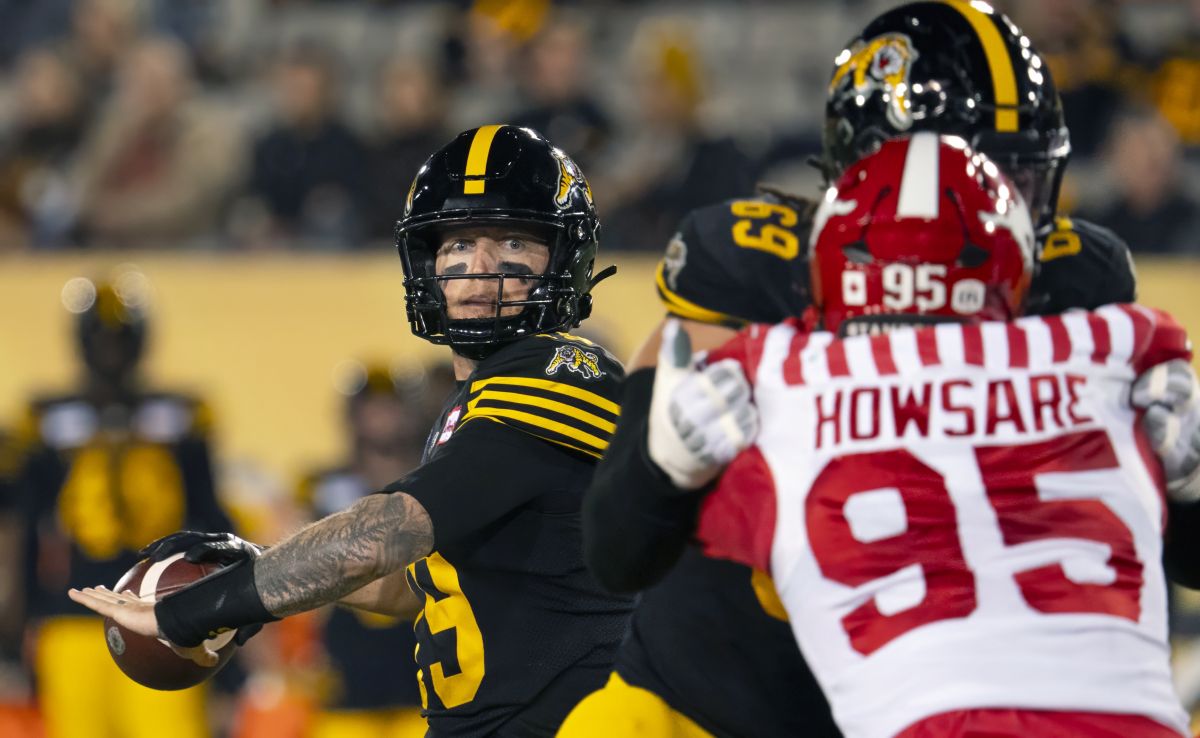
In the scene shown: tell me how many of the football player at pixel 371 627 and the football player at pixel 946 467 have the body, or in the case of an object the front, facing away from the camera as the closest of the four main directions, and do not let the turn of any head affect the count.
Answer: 1

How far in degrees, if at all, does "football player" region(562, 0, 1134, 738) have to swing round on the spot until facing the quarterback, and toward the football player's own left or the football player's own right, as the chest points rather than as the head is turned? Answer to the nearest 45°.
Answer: approximately 135° to the football player's own right

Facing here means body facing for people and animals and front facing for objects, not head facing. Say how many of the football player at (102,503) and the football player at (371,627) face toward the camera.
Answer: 2

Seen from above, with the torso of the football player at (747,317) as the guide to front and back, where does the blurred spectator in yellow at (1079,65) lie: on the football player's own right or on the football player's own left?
on the football player's own left

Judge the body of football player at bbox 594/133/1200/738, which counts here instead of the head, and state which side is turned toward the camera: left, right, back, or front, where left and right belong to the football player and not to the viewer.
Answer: back

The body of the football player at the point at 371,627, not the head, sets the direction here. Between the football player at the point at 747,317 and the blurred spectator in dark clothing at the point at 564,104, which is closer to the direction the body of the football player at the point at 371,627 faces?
the football player

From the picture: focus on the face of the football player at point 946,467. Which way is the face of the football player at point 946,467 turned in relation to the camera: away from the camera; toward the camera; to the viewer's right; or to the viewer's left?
away from the camera

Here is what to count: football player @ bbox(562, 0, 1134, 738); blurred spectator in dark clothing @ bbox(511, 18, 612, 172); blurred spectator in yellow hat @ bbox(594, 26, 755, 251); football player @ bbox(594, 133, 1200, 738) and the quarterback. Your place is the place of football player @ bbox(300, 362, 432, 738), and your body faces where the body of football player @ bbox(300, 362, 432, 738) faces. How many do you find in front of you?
3
